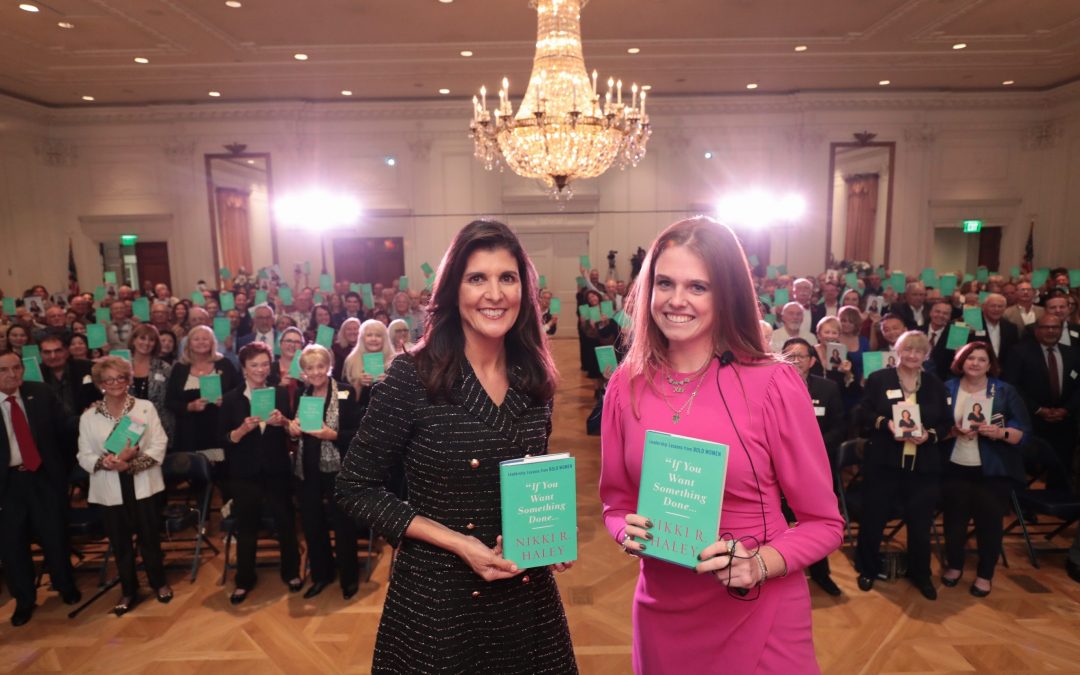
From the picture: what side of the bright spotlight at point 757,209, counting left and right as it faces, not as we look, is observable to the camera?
front

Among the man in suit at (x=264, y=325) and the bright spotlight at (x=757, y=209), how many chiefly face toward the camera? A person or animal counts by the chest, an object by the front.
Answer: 2

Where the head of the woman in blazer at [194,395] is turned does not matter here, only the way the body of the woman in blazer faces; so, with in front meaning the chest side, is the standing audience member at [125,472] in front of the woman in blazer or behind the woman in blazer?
in front

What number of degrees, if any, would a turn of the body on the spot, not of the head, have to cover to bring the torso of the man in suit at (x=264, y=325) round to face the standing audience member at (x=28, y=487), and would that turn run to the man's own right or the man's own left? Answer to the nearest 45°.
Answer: approximately 45° to the man's own right

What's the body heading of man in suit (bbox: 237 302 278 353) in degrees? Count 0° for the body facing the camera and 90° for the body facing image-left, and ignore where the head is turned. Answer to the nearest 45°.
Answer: approximately 0°

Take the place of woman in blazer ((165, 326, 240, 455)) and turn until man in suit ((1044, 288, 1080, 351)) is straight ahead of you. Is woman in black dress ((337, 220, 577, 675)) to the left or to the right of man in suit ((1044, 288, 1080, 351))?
right

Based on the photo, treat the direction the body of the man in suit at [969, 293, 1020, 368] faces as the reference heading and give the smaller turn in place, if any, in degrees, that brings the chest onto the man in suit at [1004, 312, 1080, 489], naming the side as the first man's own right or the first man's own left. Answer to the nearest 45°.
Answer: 0° — they already face them

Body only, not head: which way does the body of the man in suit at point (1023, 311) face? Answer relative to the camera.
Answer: toward the camera
